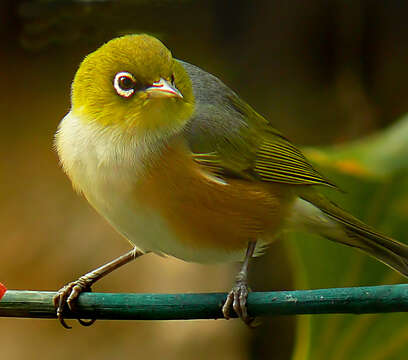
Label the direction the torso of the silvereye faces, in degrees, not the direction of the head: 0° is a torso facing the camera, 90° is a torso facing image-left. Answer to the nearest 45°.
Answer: approximately 45°

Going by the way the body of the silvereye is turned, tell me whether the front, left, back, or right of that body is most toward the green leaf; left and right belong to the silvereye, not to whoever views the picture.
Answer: back
